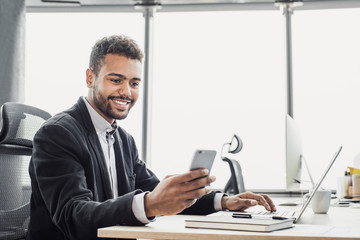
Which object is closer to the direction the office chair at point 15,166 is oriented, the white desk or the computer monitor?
the white desk

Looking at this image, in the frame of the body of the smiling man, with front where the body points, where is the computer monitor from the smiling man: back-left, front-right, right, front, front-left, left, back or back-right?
left

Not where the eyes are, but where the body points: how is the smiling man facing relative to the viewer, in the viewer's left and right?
facing the viewer and to the right of the viewer

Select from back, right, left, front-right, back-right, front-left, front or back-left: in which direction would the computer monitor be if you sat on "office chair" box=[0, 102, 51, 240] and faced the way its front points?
front-left

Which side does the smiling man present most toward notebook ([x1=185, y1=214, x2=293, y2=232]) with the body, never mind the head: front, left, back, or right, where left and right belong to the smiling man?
front

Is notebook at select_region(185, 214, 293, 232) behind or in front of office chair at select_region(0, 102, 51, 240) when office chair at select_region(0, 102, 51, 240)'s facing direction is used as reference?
in front

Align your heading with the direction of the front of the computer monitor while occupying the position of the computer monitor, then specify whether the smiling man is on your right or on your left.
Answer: on your left

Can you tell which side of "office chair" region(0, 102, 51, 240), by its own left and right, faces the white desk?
front

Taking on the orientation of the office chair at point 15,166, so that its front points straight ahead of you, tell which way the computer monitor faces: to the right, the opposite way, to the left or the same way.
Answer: the opposite way

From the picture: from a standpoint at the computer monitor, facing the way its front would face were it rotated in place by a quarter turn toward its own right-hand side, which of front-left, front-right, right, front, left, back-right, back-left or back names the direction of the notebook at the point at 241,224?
back

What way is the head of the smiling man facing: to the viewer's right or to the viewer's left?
to the viewer's right

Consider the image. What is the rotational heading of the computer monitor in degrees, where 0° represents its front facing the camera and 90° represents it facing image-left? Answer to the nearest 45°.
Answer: approximately 90°
